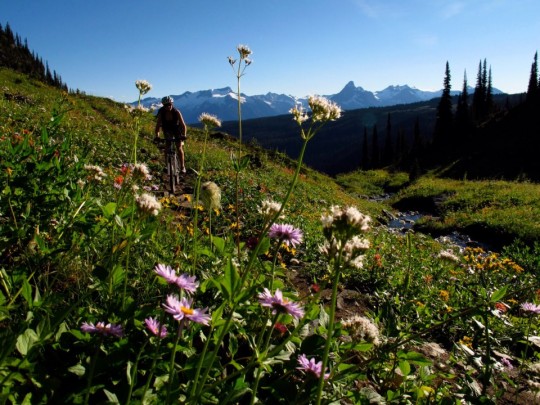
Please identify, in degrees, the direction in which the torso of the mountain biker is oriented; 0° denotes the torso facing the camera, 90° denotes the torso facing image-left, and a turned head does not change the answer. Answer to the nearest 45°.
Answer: approximately 0°

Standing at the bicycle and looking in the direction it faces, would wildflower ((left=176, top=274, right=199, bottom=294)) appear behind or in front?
in front

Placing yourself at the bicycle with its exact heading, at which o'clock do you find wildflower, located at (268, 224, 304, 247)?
The wildflower is roughly at 12 o'clock from the bicycle.

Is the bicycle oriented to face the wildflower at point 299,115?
yes

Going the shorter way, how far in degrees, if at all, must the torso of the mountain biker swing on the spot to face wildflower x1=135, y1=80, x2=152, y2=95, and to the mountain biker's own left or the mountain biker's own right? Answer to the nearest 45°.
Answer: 0° — they already face it

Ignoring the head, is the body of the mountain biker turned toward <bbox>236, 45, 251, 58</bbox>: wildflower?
yes

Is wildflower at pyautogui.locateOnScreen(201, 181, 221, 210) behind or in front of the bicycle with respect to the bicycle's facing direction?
in front
